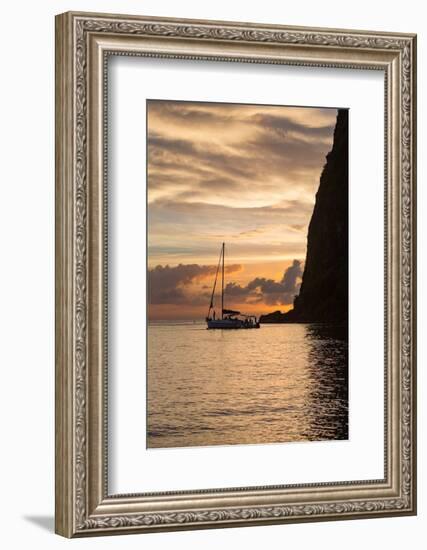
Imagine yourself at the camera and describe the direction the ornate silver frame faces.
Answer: facing the viewer and to the right of the viewer
